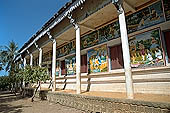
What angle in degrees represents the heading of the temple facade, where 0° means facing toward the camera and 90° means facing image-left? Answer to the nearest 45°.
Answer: approximately 45°

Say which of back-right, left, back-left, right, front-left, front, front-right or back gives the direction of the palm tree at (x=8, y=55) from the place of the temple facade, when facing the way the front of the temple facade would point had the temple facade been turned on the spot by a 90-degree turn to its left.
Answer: back
